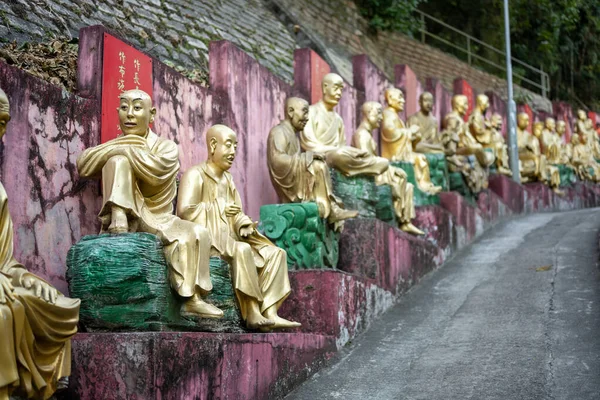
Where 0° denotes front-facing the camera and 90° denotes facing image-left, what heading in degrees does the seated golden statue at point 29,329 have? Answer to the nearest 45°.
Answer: approximately 315°

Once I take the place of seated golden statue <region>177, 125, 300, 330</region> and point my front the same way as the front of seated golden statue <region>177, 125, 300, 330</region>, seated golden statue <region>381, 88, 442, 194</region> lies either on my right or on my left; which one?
on my left

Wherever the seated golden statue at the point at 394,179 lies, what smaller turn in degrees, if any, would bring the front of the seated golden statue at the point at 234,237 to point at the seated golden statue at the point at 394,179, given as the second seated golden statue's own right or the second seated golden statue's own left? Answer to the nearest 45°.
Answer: approximately 90° to the second seated golden statue's own left

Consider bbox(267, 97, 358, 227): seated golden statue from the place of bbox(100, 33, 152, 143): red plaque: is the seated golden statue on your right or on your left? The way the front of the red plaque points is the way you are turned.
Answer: on your left

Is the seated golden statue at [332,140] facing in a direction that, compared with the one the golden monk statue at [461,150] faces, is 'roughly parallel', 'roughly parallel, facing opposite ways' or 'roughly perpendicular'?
roughly parallel

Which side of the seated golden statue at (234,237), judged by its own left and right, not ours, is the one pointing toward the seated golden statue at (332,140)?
left

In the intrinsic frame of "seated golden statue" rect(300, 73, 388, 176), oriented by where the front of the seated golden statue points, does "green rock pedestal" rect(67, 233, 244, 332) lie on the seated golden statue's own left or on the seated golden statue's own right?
on the seated golden statue's own right

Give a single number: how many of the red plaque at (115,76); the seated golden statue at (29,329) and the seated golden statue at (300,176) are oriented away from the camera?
0

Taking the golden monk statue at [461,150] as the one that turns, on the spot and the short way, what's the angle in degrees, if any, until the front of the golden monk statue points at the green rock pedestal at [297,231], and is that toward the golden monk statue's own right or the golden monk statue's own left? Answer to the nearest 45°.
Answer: approximately 45° to the golden monk statue's own right

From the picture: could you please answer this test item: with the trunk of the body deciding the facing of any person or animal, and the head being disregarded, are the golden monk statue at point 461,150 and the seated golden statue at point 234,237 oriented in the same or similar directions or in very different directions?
same or similar directions

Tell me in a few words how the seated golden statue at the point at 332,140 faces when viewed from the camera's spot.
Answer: facing the viewer and to the right of the viewer

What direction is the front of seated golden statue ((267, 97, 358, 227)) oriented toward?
to the viewer's right

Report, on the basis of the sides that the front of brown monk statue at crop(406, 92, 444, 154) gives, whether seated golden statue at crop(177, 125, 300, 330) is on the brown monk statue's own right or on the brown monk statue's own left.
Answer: on the brown monk statue's own right
